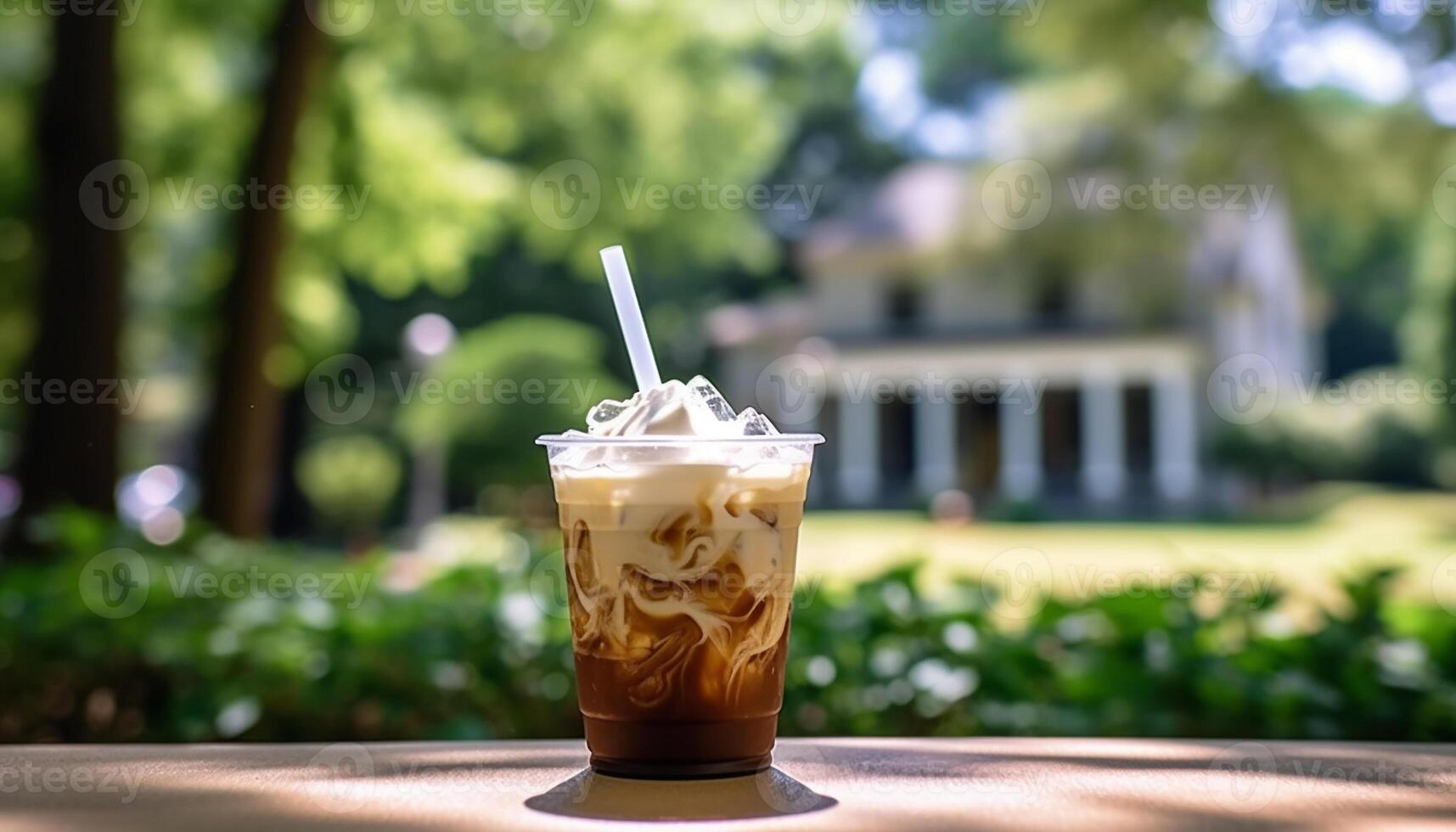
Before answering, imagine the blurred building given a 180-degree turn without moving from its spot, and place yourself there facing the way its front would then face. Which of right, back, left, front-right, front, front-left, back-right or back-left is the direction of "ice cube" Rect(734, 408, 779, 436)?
back

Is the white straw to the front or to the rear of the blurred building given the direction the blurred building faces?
to the front

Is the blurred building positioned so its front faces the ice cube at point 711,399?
yes

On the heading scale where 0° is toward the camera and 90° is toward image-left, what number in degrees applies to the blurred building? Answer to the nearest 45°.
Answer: approximately 0°

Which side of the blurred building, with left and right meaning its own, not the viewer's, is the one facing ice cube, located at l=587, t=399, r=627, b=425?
front

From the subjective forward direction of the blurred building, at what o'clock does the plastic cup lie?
The plastic cup is roughly at 12 o'clock from the blurred building.

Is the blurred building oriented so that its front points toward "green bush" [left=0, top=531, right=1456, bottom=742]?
yes
